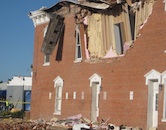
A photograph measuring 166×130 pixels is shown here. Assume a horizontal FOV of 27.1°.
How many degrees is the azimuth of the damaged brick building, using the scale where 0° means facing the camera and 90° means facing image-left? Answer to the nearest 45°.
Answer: approximately 45°
